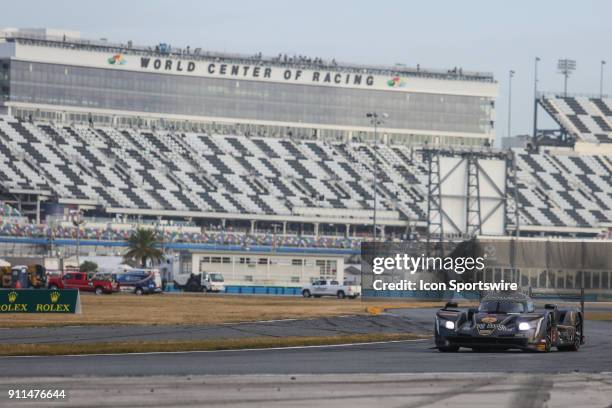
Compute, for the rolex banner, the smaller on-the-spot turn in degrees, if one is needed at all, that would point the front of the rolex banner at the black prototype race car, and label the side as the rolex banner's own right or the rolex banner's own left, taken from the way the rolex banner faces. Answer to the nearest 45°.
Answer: approximately 45° to the rolex banner's own left

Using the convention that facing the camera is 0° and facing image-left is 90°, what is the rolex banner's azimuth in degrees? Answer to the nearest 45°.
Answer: approximately 0°
